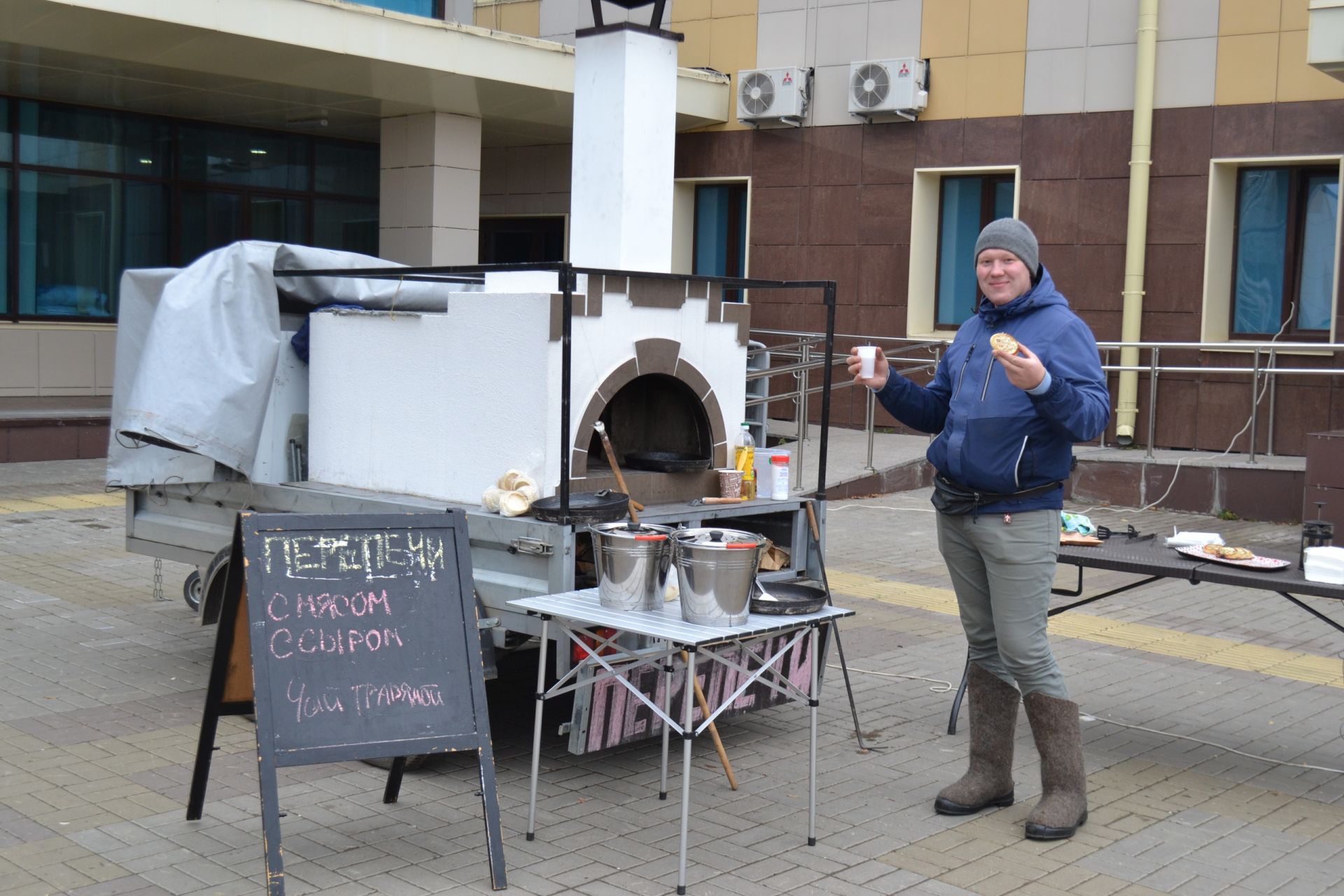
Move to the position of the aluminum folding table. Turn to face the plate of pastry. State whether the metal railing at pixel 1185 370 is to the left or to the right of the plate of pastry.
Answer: left

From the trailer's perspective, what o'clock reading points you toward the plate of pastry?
The plate of pastry is roughly at 5 o'clock from the trailer.

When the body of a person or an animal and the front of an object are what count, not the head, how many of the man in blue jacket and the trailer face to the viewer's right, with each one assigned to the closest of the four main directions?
0

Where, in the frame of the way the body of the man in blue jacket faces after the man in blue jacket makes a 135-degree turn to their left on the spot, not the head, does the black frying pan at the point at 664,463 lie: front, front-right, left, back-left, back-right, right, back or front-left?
back-left

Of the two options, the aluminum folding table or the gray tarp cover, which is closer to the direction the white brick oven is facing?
the aluminum folding table

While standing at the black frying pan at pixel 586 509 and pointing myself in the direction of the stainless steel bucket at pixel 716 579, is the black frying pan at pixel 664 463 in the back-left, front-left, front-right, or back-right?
back-left

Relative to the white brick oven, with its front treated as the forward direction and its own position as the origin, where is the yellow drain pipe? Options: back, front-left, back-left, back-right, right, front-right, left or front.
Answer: left

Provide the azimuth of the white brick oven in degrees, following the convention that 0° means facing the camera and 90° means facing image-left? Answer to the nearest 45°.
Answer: approximately 315°

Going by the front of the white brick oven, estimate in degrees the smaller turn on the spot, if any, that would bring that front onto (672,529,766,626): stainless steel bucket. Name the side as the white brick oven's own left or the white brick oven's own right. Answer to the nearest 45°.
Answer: approximately 45° to the white brick oven's own right

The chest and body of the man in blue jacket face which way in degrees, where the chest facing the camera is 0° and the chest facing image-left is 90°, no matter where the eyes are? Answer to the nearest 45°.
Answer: approximately 45°

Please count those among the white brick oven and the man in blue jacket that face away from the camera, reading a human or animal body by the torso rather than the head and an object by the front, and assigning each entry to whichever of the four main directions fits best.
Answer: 0

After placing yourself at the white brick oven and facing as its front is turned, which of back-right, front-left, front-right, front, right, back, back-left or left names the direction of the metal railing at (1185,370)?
left

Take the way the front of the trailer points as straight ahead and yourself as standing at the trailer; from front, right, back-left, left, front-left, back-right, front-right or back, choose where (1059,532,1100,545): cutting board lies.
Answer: back-right

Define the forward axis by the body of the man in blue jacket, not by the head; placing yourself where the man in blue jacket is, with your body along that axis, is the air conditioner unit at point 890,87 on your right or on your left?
on your right

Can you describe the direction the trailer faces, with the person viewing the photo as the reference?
facing away from the viewer and to the left of the viewer
